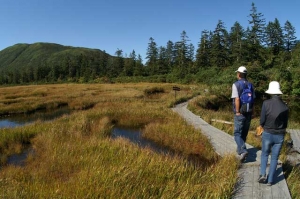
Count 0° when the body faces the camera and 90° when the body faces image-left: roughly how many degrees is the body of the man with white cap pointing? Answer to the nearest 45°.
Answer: approximately 135°

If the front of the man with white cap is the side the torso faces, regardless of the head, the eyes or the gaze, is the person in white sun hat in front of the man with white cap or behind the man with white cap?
behind
